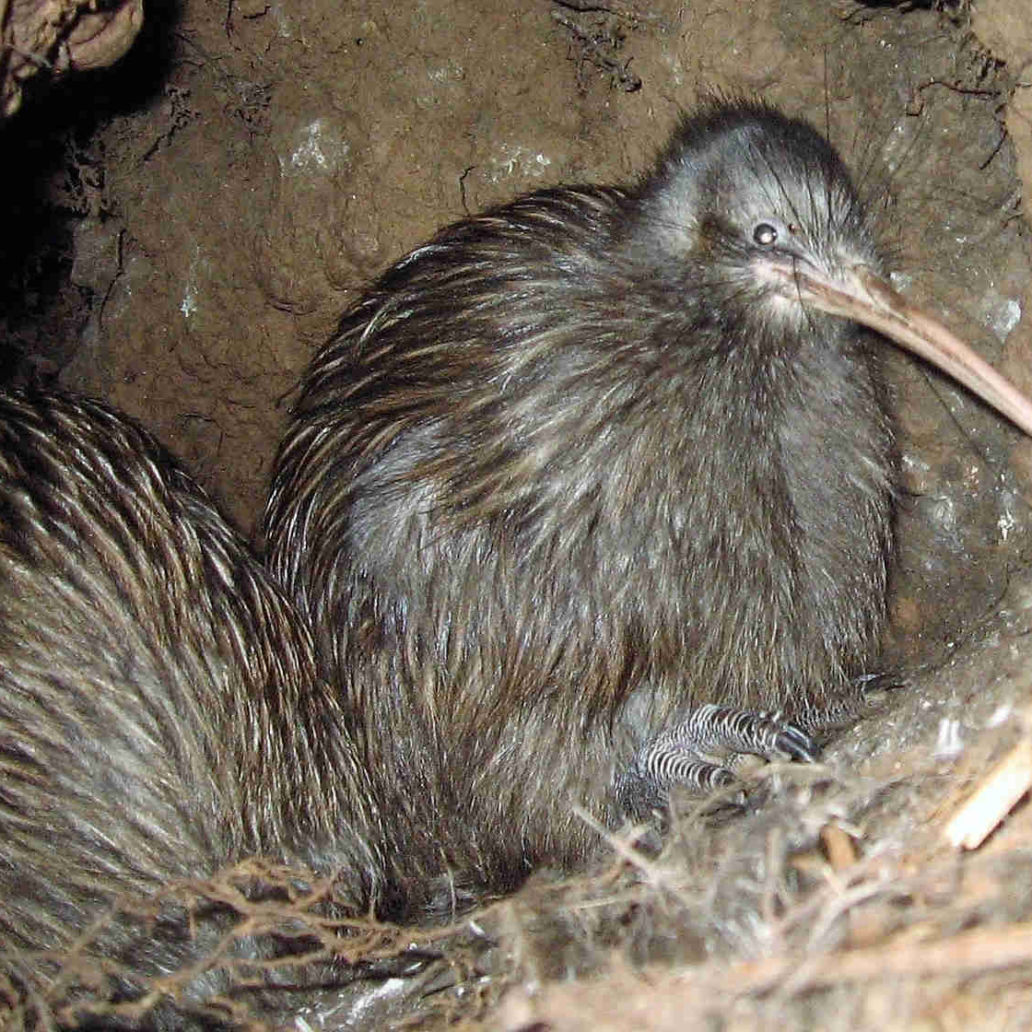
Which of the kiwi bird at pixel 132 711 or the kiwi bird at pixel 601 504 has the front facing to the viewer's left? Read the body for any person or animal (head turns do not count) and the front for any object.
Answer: the kiwi bird at pixel 132 711

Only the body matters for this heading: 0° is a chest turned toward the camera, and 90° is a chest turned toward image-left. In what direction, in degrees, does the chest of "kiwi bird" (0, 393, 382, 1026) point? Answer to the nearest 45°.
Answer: approximately 90°

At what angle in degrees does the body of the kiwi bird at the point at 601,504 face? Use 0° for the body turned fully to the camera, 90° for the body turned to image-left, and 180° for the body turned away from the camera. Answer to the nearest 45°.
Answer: approximately 315°

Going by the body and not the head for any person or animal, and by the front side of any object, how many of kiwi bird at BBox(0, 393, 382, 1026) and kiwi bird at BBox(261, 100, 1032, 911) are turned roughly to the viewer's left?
1
